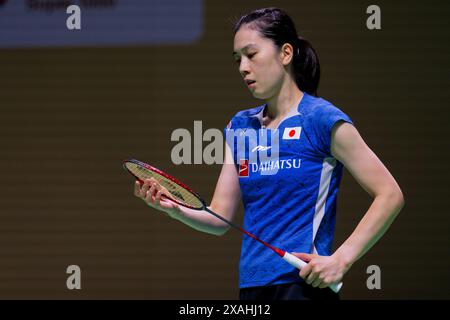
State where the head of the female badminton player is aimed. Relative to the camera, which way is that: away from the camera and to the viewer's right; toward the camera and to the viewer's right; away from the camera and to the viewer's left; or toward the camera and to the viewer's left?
toward the camera and to the viewer's left

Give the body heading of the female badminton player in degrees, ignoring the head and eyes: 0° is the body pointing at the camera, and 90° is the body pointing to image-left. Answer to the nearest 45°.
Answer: approximately 45°
